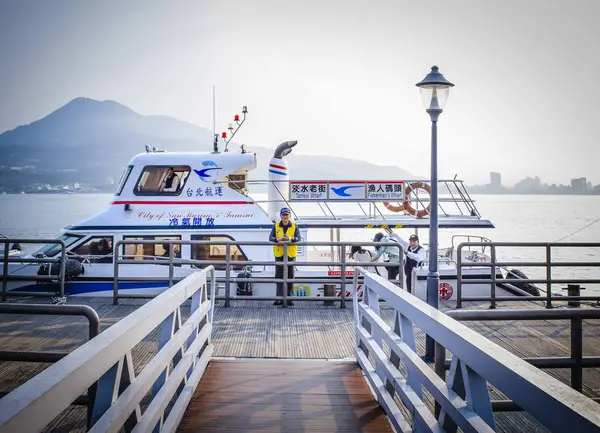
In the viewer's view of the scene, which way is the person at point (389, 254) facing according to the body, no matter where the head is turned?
to the viewer's left

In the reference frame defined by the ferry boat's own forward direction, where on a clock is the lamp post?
The lamp post is roughly at 8 o'clock from the ferry boat.

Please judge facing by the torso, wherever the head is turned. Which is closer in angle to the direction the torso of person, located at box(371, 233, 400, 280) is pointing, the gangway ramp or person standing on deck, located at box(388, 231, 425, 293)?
the gangway ramp

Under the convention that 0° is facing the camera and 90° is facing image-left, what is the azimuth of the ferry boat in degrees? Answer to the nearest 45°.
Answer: approximately 90°

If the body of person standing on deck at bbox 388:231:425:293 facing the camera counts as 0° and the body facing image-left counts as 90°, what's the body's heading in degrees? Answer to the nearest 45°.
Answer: approximately 45°

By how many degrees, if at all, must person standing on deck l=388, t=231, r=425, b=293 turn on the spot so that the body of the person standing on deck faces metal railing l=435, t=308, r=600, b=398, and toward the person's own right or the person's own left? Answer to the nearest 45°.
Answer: approximately 45° to the person's own left

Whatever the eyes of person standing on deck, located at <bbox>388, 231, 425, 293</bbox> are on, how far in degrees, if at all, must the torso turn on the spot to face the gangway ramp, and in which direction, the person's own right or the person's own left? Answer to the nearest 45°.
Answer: approximately 45° to the person's own left

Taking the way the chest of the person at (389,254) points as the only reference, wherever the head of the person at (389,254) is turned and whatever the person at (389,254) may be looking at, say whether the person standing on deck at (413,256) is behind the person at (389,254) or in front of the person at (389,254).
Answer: behind

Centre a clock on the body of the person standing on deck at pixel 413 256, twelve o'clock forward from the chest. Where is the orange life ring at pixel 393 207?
The orange life ring is roughly at 4 o'clock from the person standing on deck.
